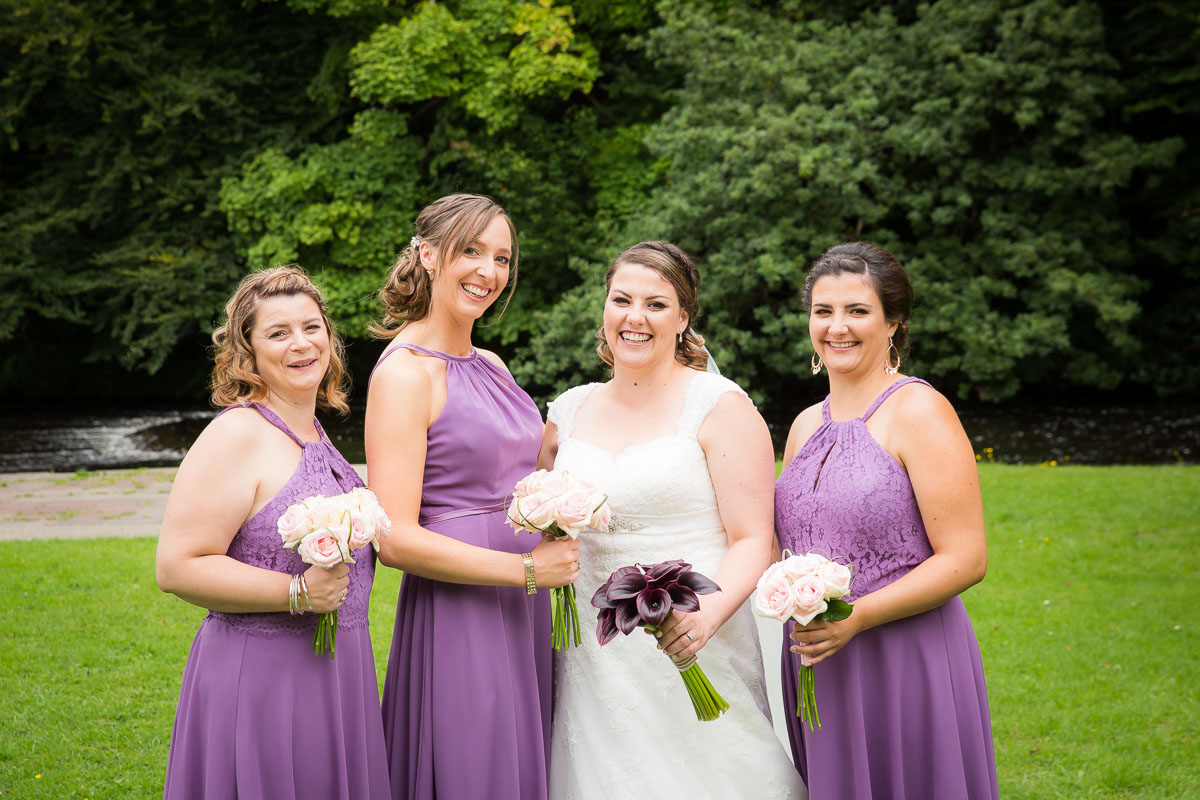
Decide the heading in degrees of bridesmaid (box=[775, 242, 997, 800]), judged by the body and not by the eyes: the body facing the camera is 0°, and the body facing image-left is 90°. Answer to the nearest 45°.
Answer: approximately 45°

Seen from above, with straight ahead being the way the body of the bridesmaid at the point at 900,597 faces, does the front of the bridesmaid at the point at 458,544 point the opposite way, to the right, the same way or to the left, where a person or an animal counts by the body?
to the left

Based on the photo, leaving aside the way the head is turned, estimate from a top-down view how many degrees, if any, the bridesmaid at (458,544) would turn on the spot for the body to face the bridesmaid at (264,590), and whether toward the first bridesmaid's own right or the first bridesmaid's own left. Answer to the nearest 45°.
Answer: approximately 90° to the first bridesmaid's own right

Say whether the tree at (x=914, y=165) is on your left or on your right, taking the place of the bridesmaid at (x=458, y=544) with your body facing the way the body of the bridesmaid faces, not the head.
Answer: on your left

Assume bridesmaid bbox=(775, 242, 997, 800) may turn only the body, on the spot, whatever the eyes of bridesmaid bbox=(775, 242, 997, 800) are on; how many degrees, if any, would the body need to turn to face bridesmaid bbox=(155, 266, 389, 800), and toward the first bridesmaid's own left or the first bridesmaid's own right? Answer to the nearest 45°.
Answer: approximately 45° to the first bridesmaid's own right

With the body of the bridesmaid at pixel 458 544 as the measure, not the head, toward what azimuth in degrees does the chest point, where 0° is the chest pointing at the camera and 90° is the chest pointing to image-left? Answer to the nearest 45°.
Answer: approximately 315°
